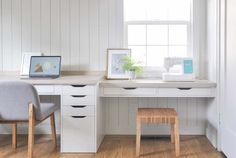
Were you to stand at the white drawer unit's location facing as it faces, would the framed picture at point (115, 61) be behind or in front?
behind

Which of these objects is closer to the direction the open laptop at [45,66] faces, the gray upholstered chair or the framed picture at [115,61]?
the gray upholstered chair

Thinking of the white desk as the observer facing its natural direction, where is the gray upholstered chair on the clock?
The gray upholstered chair is roughly at 2 o'clock from the white desk.

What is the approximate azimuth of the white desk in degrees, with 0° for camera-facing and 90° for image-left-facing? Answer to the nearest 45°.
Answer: approximately 0°

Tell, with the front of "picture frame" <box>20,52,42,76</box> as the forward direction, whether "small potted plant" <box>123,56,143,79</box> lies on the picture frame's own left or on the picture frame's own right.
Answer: on the picture frame's own left
